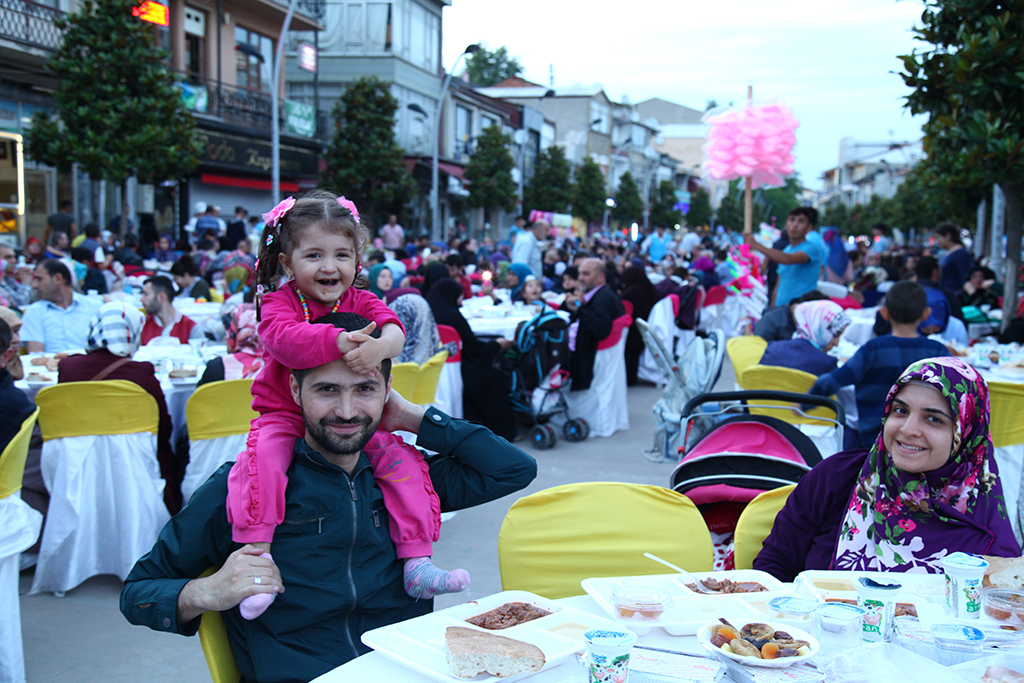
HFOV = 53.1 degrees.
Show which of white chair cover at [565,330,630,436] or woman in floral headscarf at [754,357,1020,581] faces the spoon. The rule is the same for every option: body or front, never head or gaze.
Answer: the woman in floral headscarf

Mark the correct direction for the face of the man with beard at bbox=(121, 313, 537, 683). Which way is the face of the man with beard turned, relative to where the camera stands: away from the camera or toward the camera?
toward the camera

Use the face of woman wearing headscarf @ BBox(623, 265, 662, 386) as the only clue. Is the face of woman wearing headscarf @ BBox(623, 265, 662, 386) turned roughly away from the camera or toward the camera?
away from the camera

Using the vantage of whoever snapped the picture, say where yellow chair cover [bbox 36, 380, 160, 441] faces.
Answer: facing away from the viewer

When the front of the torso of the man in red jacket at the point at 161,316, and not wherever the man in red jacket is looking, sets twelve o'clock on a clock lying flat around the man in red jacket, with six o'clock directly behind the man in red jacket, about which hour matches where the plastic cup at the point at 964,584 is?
The plastic cup is roughly at 10 o'clock from the man in red jacket.

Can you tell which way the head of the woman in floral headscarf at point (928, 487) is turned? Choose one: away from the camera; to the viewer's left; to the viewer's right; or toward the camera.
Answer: toward the camera

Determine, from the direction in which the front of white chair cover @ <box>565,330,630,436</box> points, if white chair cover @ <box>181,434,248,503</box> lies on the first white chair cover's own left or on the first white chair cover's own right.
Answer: on the first white chair cover's own left

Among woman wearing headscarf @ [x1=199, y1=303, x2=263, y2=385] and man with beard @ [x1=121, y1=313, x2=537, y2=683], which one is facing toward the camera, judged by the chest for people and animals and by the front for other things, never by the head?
the man with beard

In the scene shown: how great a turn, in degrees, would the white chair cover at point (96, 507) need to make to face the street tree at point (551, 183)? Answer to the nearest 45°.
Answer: approximately 45° to its right

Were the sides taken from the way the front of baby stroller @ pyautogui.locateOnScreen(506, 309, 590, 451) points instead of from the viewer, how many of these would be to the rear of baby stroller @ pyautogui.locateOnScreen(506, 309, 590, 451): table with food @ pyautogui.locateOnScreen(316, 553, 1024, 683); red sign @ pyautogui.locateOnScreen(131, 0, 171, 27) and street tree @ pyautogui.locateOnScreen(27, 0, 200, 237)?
2

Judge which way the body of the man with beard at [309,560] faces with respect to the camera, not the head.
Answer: toward the camera

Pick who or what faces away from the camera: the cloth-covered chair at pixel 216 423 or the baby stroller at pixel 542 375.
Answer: the cloth-covered chair

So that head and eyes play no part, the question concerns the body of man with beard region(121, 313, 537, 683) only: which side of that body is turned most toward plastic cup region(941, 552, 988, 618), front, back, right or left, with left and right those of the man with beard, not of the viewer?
left

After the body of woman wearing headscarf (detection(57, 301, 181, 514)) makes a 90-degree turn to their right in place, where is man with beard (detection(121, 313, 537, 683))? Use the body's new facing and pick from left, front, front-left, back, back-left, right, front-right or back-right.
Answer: right

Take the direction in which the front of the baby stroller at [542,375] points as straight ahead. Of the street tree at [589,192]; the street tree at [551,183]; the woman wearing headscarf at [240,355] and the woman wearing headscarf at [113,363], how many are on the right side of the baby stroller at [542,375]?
2

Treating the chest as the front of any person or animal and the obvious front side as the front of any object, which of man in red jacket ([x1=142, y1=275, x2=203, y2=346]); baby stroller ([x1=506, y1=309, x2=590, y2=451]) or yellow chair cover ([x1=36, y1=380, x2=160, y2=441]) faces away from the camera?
the yellow chair cover

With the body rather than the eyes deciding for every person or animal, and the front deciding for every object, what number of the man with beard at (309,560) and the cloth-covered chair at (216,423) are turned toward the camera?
1

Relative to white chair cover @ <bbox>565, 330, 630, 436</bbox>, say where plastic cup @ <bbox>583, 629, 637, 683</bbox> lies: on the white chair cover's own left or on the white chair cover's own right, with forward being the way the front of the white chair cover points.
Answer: on the white chair cover's own left
